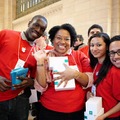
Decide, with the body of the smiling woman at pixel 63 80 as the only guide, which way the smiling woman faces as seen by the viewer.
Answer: toward the camera

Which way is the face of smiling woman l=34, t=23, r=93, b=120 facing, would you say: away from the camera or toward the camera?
toward the camera

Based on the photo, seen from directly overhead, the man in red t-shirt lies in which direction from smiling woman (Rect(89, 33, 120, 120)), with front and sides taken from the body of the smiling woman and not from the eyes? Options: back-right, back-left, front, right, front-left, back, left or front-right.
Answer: front-right

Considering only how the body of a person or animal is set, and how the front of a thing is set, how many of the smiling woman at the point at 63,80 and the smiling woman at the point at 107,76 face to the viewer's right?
0

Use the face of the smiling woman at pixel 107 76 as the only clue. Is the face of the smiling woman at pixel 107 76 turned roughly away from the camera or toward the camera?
toward the camera

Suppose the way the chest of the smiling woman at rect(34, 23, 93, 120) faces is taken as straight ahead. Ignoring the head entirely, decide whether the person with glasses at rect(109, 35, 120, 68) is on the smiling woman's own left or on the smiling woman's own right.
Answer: on the smiling woman's own left

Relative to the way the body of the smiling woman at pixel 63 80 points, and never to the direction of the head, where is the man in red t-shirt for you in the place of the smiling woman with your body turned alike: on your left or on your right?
on your right
